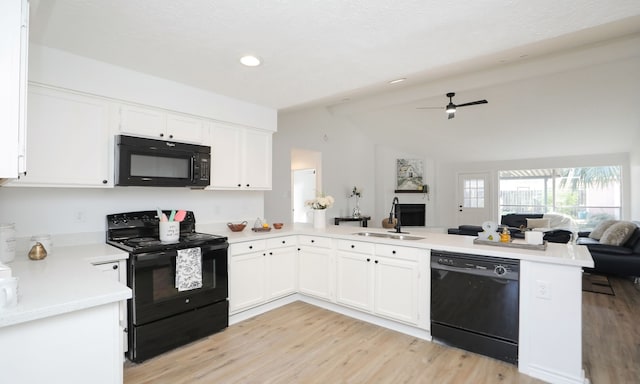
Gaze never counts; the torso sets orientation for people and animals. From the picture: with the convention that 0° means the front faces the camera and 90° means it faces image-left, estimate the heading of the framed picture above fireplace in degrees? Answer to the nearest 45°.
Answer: approximately 0°

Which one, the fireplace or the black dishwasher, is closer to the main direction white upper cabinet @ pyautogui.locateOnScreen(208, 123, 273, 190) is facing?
the black dishwasher

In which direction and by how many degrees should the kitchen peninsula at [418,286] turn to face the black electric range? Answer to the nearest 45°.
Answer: approximately 45° to its right

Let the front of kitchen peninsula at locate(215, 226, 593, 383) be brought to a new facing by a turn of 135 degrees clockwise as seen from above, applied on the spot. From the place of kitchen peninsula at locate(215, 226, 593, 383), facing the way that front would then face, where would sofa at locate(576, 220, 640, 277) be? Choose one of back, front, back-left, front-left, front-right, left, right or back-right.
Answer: front-right

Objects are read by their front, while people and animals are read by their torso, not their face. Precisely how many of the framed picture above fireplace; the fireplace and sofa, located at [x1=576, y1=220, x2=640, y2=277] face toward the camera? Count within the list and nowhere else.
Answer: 2

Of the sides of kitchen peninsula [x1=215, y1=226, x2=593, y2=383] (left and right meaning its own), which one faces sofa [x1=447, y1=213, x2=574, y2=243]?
back

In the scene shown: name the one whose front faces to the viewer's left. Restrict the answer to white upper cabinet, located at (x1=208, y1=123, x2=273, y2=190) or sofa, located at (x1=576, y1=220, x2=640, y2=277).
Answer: the sofa

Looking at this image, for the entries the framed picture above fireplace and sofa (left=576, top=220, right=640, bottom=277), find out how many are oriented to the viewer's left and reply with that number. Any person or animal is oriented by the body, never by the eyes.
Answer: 1

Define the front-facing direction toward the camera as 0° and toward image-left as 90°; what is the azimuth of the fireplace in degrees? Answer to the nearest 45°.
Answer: approximately 0°

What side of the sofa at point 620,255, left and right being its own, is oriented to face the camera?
left

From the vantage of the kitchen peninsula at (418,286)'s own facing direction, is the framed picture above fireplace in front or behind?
behind
